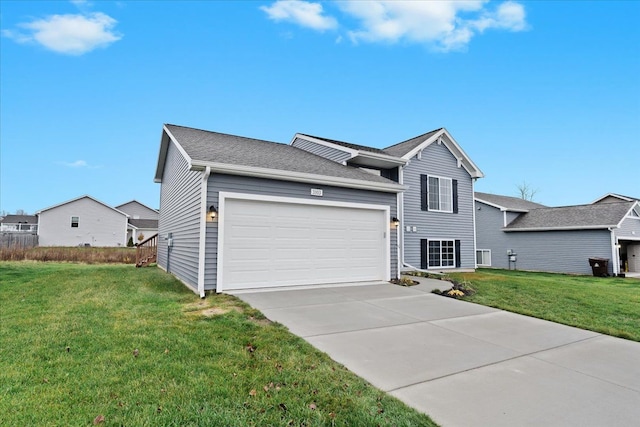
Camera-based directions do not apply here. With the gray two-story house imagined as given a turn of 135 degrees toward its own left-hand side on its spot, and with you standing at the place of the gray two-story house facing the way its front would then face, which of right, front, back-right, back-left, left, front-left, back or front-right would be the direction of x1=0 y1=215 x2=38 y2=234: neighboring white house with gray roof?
front-left

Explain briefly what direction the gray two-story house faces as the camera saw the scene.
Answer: facing the viewer and to the right of the viewer

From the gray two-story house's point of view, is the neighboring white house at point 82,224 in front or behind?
behind

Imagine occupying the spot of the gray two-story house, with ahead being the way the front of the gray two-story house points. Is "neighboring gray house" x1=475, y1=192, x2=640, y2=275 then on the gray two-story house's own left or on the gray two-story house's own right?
on the gray two-story house's own left

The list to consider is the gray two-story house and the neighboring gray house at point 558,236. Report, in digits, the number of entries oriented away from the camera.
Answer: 0

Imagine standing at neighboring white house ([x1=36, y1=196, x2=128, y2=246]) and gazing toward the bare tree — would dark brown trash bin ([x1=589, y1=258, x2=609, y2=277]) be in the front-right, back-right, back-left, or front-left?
front-right
